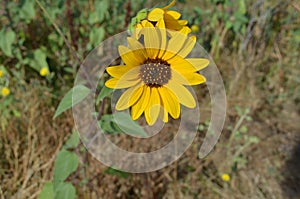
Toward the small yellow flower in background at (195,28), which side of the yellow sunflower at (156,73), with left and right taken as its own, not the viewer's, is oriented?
back

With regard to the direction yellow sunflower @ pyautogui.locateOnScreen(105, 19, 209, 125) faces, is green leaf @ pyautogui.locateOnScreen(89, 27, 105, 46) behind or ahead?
behind

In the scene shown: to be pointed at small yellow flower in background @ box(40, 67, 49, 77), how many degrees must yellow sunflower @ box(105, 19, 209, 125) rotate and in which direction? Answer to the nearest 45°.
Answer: approximately 135° to its right

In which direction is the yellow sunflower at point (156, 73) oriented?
toward the camera
